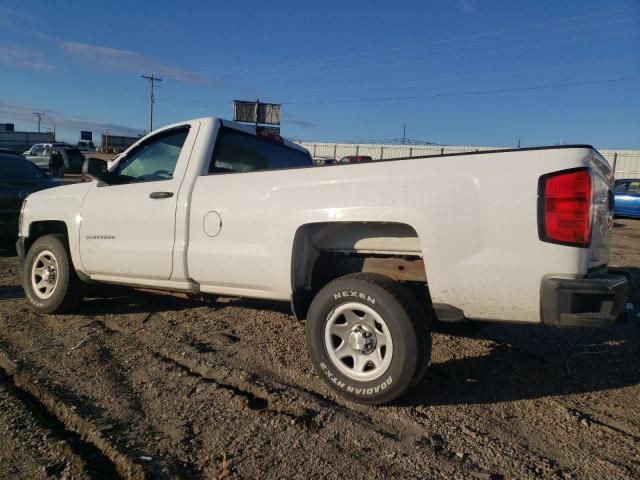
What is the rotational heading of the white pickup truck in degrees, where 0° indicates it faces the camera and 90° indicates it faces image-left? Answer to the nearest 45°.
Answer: approximately 135°

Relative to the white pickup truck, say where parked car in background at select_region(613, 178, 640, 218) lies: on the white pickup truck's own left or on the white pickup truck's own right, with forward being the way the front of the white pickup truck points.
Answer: on the white pickup truck's own right

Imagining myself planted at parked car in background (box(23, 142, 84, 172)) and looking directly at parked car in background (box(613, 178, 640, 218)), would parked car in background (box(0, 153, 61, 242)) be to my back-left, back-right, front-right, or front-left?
front-right

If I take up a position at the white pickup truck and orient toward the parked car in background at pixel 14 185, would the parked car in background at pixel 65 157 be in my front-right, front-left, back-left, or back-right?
front-right

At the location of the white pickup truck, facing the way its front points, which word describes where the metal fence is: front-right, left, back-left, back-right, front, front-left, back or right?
front-right

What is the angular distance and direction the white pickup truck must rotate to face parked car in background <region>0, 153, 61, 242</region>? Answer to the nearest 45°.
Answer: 0° — it already faces it

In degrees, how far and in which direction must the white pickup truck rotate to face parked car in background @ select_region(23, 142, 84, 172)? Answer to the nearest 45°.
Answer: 0° — it already faces it
